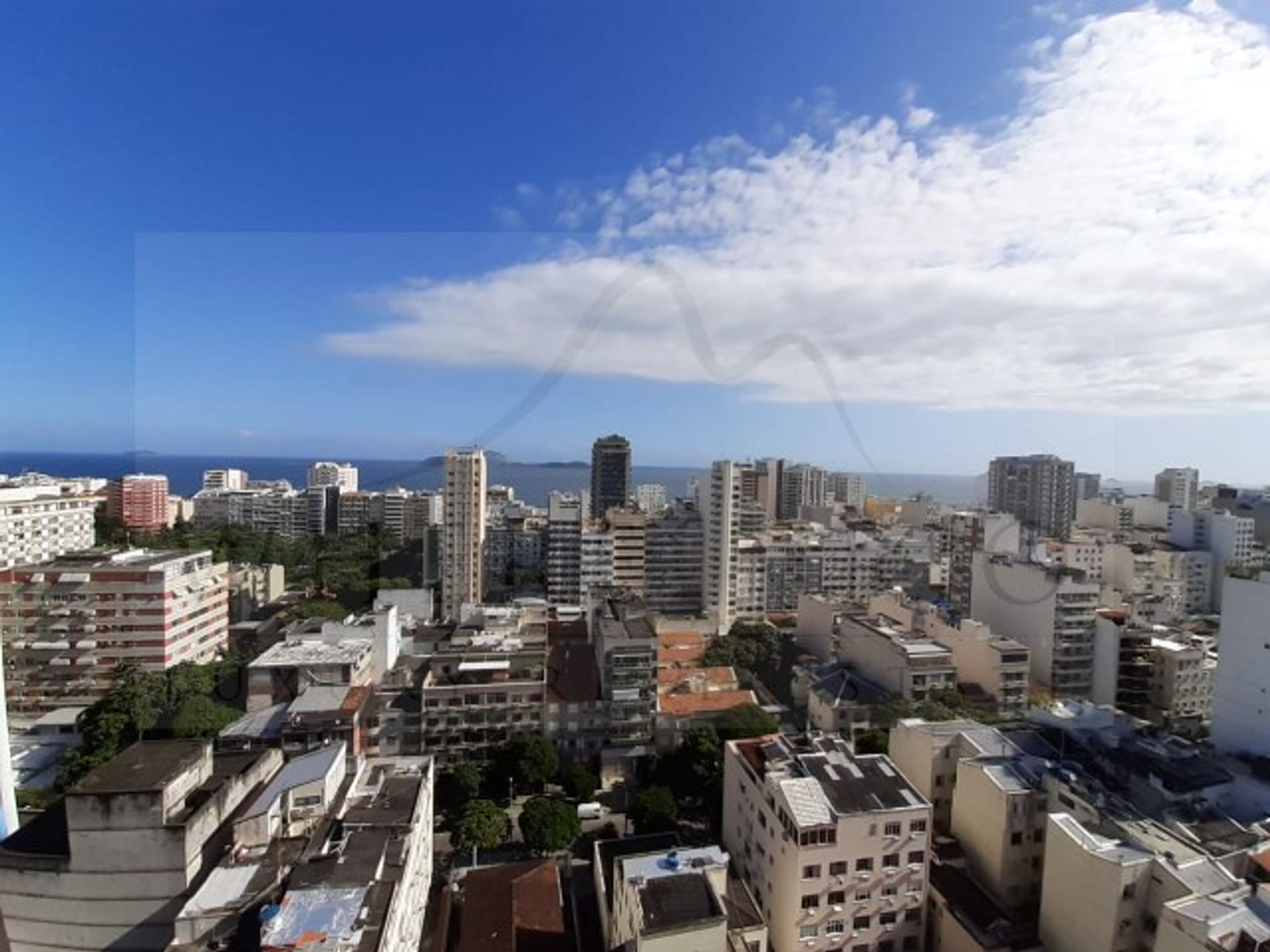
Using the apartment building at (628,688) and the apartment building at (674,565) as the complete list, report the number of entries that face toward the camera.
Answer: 2

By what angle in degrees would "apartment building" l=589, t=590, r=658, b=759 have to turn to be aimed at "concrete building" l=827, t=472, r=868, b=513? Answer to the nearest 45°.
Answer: approximately 135° to its left

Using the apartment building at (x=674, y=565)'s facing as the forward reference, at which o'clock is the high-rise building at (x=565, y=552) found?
The high-rise building is roughly at 3 o'clock from the apartment building.

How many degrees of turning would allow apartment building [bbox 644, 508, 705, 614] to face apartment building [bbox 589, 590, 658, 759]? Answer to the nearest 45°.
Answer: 0° — it already faces it

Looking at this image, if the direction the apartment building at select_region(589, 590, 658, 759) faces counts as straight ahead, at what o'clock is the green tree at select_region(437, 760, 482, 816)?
The green tree is roughly at 2 o'clock from the apartment building.

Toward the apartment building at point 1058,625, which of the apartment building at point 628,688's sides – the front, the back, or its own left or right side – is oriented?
left

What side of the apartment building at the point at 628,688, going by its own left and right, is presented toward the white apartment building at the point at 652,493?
back

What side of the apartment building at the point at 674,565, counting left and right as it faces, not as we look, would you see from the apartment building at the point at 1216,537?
left

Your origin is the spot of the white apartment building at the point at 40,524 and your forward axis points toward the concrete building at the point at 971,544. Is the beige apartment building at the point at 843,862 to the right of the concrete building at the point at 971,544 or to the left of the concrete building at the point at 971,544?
right

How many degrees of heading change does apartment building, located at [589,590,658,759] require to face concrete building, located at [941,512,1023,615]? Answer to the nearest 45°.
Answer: approximately 135° to its left

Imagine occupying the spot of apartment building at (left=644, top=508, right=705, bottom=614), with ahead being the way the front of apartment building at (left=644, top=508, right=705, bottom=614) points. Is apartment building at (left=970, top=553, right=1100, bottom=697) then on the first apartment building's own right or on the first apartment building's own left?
on the first apartment building's own left

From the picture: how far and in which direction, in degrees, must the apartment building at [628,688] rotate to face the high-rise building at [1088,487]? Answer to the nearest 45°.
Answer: approximately 135° to its left

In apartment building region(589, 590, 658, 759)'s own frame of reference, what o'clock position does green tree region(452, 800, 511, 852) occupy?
The green tree is roughly at 1 o'clock from the apartment building.

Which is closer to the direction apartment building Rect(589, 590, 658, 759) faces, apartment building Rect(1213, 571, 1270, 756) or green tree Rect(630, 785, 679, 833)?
the green tree
